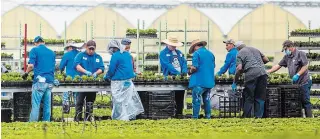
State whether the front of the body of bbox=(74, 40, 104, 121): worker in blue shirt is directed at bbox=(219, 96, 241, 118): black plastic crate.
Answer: no

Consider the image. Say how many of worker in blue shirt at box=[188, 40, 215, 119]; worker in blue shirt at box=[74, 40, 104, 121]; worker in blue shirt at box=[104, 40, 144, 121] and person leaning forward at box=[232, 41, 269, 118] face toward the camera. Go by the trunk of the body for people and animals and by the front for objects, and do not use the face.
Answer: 1

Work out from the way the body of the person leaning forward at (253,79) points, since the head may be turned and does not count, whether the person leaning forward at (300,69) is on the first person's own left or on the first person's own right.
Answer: on the first person's own right

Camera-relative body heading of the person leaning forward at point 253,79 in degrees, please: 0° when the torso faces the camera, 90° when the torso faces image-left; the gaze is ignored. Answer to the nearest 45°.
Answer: approximately 135°

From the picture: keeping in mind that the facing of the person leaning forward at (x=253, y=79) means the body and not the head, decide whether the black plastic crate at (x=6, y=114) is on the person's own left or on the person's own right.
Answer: on the person's own left

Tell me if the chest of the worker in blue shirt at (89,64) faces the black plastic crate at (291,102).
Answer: no

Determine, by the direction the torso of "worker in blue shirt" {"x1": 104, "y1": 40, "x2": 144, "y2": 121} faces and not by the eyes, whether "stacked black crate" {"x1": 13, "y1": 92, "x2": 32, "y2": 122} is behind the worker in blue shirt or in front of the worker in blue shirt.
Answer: in front
